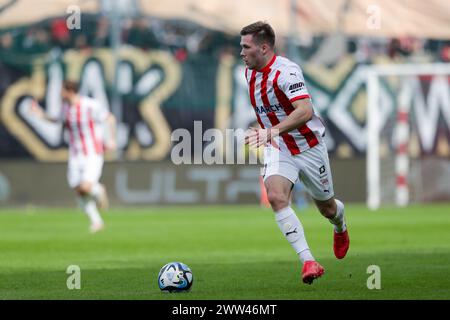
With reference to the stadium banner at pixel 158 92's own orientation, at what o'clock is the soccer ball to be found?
The soccer ball is roughly at 12 o'clock from the stadium banner.

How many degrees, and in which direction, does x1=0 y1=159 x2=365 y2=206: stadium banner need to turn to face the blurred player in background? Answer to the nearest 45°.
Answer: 0° — it already faces them

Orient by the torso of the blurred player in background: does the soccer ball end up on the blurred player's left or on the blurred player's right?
on the blurred player's left

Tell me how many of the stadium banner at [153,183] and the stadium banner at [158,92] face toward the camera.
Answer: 2

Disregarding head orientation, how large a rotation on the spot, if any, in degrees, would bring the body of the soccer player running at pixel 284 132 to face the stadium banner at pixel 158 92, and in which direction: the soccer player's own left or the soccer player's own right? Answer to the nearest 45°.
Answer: approximately 135° to the soccer player's own right

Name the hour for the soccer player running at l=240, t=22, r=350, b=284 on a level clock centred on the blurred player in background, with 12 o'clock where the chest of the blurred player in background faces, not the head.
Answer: The soccer player running is roughly at 10 o'clock from the blurred player in background.

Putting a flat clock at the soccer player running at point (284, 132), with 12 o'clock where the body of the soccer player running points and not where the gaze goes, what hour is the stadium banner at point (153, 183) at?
The stadium banner is roughly at 4 o'clock from the soccer player running.
